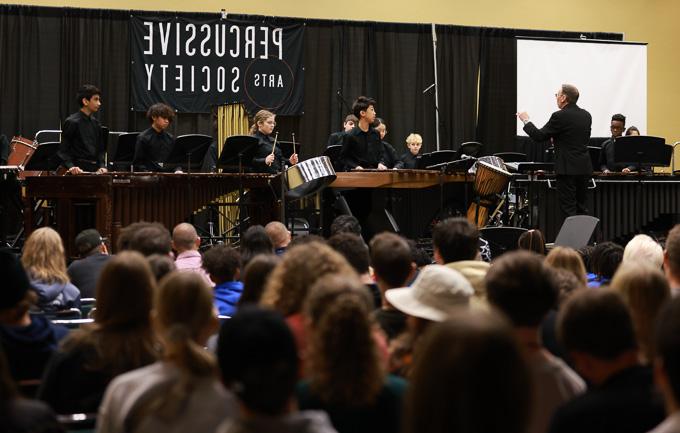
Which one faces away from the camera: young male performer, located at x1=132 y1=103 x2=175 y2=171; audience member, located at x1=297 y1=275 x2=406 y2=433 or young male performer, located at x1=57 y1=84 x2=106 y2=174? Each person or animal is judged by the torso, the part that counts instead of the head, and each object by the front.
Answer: the audience member

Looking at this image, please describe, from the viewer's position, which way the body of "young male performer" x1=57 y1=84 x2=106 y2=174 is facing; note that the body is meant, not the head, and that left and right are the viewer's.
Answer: facing the viewer and to the right of the viewer

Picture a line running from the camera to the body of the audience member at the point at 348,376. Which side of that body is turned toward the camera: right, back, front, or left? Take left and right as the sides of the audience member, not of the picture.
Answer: back

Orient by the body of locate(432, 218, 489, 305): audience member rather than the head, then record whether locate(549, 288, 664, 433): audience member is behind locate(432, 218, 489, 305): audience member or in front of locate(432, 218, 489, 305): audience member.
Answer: behind

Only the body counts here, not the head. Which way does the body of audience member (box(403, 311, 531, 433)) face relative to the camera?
away from the camera

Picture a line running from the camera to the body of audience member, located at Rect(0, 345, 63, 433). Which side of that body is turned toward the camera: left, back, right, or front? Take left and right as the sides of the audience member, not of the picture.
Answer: back

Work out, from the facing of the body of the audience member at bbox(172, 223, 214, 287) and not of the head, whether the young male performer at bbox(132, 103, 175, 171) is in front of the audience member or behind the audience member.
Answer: in front

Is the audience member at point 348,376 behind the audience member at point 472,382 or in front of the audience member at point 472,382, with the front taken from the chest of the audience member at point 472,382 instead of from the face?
in front

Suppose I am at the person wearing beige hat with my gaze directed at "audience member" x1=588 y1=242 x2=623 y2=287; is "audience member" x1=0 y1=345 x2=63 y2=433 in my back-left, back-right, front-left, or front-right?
back-left

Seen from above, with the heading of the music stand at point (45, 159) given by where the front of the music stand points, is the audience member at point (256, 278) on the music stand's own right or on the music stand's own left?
on the music stand's own right

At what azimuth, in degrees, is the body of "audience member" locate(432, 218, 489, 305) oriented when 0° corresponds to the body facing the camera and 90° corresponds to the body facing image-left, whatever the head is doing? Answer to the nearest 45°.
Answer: approximately 180°

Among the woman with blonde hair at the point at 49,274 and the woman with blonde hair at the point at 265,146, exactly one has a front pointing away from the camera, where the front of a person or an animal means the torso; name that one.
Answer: the woman with blonde hair at the point at 49,274

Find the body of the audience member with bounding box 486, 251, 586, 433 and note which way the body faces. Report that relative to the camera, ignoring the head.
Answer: away from the camera

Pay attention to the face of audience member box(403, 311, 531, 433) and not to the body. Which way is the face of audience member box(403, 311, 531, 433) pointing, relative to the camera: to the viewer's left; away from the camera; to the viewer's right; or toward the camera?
away from the camera

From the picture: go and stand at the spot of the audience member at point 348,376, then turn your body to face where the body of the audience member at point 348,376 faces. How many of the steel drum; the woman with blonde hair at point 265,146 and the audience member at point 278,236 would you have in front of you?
3

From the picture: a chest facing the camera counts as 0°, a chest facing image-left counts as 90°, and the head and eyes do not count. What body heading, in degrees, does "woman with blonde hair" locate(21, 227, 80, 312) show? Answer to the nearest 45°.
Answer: approximately 180°

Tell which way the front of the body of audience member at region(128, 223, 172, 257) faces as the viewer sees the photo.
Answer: away from the camera

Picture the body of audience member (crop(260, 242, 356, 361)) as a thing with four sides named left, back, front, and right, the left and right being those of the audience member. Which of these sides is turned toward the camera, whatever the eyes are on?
back

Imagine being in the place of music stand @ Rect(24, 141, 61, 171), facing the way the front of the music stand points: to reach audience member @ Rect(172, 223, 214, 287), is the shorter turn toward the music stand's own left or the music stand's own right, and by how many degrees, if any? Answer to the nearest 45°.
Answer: approximately 135° to the music stand's own right

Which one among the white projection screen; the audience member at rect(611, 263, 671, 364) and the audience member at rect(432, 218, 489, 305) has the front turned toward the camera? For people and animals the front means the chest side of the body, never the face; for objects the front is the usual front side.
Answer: the white projection screen

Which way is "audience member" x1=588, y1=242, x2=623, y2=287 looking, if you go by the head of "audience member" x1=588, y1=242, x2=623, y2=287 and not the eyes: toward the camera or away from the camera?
away from the camera
